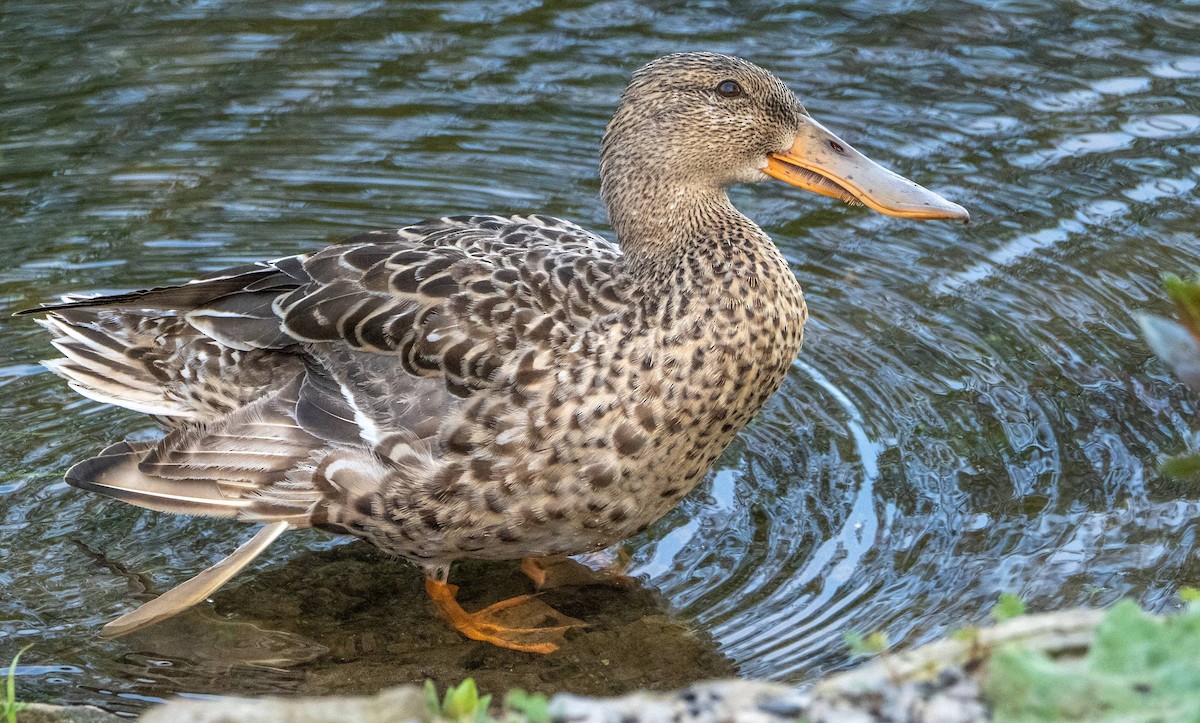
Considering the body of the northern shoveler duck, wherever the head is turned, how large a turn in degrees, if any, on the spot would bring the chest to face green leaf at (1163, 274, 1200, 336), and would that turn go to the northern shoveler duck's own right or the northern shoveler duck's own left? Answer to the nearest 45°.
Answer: approximately 45° to the northern shoveler duck's own right

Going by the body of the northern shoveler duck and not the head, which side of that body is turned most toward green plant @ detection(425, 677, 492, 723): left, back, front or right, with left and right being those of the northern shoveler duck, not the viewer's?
right

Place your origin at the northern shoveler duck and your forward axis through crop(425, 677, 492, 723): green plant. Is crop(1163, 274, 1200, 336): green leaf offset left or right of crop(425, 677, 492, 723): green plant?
left

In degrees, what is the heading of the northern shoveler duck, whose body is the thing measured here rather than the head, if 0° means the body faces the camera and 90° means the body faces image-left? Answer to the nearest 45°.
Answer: approximately 270°
